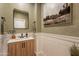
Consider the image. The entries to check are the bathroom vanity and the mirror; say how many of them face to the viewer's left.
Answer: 0

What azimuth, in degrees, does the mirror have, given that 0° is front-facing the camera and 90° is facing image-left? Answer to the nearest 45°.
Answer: approximately 315°

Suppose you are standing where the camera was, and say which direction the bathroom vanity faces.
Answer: facing the viewer and to the right of the viewer

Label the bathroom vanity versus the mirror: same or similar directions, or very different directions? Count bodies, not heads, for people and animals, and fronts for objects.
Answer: same or similar directions
